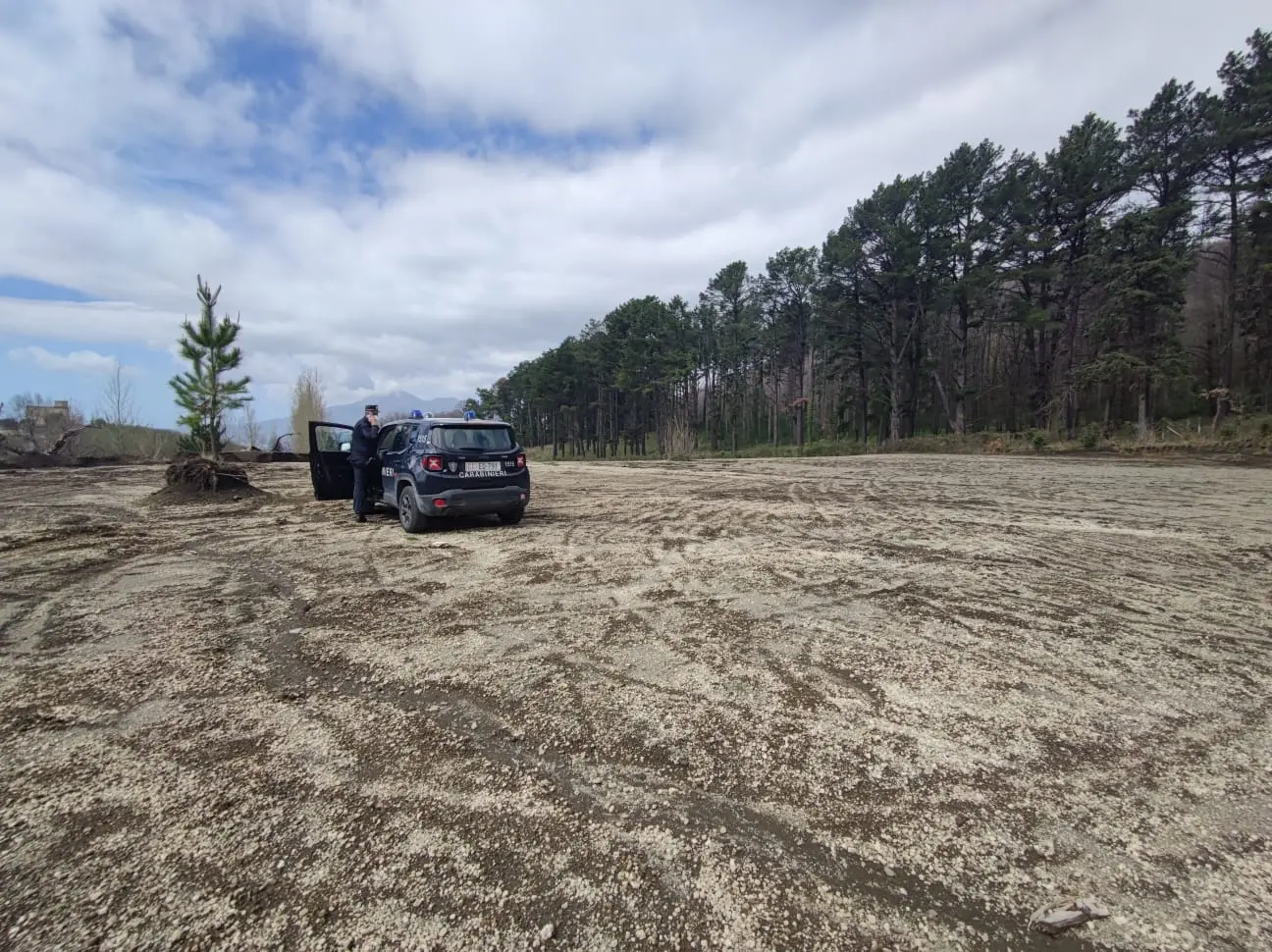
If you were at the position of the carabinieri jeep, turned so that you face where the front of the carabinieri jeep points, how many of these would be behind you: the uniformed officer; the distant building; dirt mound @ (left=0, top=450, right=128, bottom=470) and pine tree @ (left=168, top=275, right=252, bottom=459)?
0

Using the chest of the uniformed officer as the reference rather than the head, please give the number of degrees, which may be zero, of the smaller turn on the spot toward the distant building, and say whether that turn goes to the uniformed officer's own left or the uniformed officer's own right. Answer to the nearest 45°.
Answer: approximately 180°

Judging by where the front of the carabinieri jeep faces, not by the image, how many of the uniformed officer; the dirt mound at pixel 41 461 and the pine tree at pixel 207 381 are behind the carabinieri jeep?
0

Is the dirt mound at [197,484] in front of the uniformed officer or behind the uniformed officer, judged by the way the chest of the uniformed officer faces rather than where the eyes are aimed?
behind

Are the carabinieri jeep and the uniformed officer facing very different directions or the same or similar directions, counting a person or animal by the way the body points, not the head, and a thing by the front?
very different directions

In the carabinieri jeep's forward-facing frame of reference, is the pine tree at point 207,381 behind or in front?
in front

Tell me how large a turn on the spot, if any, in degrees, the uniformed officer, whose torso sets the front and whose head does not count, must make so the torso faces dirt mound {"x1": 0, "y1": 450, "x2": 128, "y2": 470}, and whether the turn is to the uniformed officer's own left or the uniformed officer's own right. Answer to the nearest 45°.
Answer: approximately 180°

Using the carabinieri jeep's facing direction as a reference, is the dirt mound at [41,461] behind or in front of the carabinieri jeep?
in front

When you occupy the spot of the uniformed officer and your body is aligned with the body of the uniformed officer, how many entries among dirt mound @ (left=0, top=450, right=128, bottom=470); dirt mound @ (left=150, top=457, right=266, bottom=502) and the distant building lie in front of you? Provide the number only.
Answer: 0

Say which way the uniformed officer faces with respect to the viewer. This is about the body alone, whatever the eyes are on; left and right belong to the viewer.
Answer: facing the viewer and to the right of the viewer

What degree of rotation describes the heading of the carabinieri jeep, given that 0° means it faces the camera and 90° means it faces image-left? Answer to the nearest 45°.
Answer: approximately 135°
